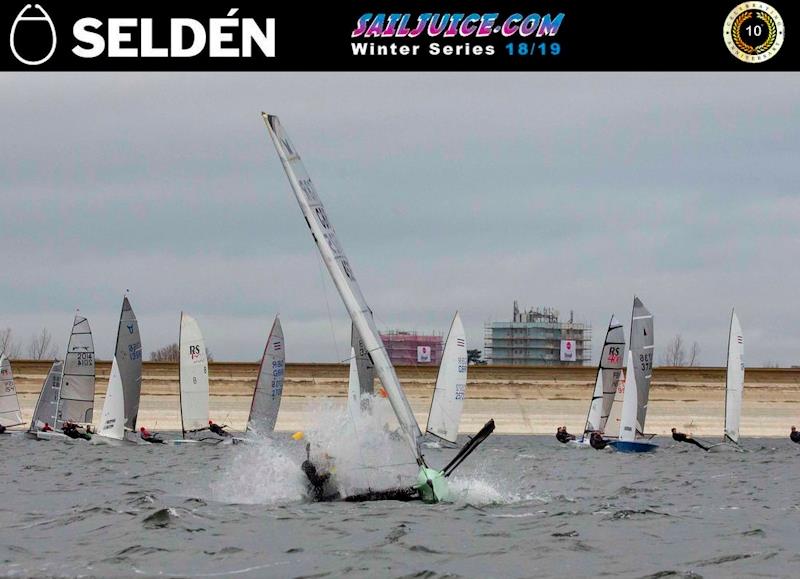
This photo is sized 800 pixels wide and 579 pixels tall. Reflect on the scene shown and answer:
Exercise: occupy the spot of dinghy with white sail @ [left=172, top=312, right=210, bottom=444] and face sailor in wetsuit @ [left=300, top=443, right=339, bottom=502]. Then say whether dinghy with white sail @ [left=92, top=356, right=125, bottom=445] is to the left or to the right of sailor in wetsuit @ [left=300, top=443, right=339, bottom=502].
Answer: right

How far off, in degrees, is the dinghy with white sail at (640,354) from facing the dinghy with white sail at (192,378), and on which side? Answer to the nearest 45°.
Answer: approximately 45° to its right

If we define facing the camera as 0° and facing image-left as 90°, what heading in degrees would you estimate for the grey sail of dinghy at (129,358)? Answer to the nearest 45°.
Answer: approximately 45°

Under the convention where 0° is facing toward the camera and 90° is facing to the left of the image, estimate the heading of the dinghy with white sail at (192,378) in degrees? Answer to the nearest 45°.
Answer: approximately 45°

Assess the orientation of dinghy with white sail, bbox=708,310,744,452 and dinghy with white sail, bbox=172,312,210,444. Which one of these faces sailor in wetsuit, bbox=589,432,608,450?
dinghy with white sail, bbox=708,310,744,452

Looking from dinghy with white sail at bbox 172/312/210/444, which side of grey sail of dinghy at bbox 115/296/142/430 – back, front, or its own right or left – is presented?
back

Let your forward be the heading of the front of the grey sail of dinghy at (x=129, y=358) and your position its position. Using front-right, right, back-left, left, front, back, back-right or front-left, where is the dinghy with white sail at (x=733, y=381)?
back-left
